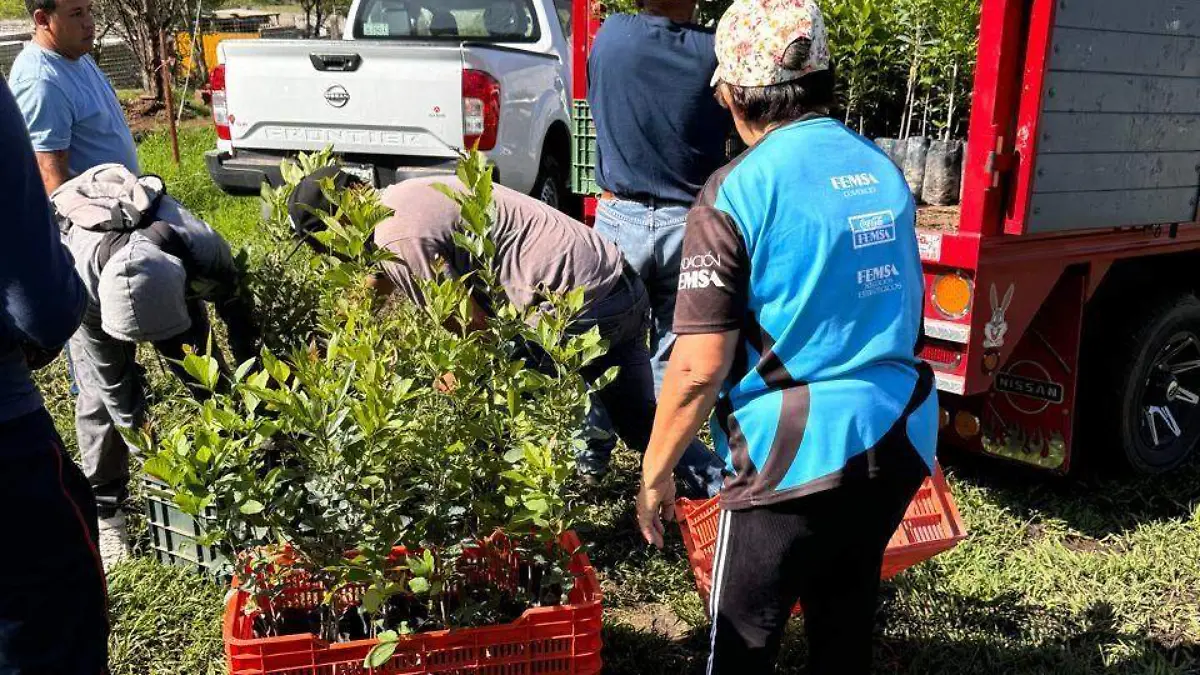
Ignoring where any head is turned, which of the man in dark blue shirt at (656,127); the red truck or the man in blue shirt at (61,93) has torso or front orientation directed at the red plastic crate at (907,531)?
the man in blue shirt

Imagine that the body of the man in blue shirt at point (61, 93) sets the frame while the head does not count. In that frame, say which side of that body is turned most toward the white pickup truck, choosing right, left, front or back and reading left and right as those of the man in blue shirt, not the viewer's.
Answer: left

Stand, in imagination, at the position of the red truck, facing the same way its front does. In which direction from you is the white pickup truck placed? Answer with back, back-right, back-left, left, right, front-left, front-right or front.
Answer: left

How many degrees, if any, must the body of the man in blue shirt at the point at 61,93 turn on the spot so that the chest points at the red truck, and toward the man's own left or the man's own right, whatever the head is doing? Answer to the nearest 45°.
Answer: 0° — they already face it

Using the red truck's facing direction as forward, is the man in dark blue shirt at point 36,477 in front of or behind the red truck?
behind

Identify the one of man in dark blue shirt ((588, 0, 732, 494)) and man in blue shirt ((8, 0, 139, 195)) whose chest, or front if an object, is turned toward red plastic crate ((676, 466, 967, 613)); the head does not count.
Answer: the man in blue shirt

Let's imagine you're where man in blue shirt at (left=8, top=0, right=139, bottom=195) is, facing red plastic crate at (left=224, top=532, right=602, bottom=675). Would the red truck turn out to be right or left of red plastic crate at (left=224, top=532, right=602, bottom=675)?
left

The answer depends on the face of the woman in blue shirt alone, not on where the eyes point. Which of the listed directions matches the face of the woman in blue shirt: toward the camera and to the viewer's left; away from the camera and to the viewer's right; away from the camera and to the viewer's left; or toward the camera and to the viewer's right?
away from the camera and to the viewer's left

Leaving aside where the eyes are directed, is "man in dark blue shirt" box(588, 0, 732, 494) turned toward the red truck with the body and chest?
no

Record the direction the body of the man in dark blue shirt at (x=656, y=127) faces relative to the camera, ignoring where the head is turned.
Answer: away from the camera

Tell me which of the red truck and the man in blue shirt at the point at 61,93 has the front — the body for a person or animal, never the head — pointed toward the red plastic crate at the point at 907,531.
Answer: the man in blue shirt

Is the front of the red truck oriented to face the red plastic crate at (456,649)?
no

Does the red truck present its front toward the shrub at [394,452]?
no

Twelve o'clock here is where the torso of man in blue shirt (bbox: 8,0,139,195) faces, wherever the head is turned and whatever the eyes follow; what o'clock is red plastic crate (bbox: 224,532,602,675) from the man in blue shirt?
The red plastic crate is roughly at 1 o'clock from the man in blue shirt.

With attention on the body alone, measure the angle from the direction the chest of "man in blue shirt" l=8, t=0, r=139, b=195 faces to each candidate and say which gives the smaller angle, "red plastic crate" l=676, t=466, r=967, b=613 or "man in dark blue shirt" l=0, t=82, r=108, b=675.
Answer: the red plastic crate

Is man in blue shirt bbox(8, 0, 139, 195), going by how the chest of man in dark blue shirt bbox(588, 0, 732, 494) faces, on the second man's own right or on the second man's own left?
on the second man's own left

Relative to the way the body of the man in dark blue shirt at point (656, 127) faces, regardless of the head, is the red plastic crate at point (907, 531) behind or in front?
behind
